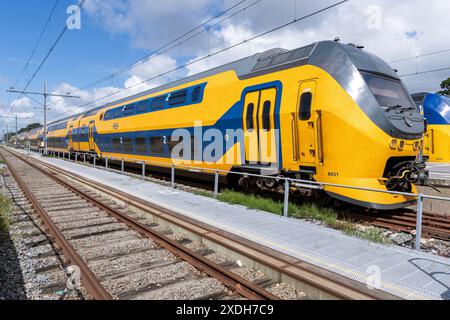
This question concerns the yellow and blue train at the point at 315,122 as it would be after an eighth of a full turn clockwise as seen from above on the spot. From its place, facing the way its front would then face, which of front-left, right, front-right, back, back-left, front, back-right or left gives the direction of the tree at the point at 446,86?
back-left

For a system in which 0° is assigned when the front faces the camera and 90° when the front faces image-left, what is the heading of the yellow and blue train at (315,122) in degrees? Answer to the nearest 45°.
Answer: approximately 315°
